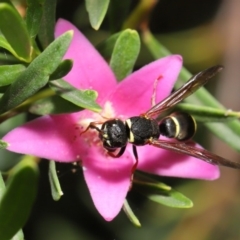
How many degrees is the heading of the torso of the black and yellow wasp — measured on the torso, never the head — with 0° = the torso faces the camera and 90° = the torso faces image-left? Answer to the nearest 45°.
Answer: approximately 90°
